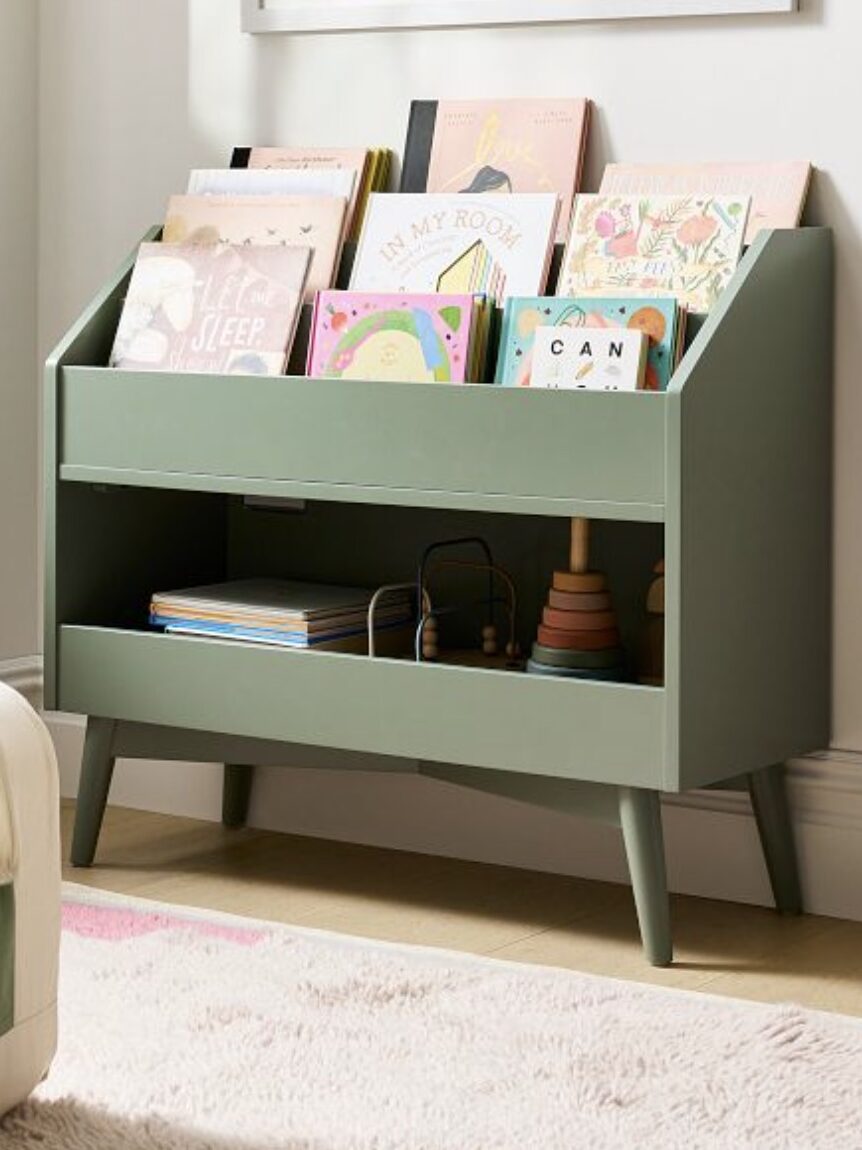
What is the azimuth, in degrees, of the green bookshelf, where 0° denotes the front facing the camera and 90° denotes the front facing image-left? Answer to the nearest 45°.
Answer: approximately 45°
